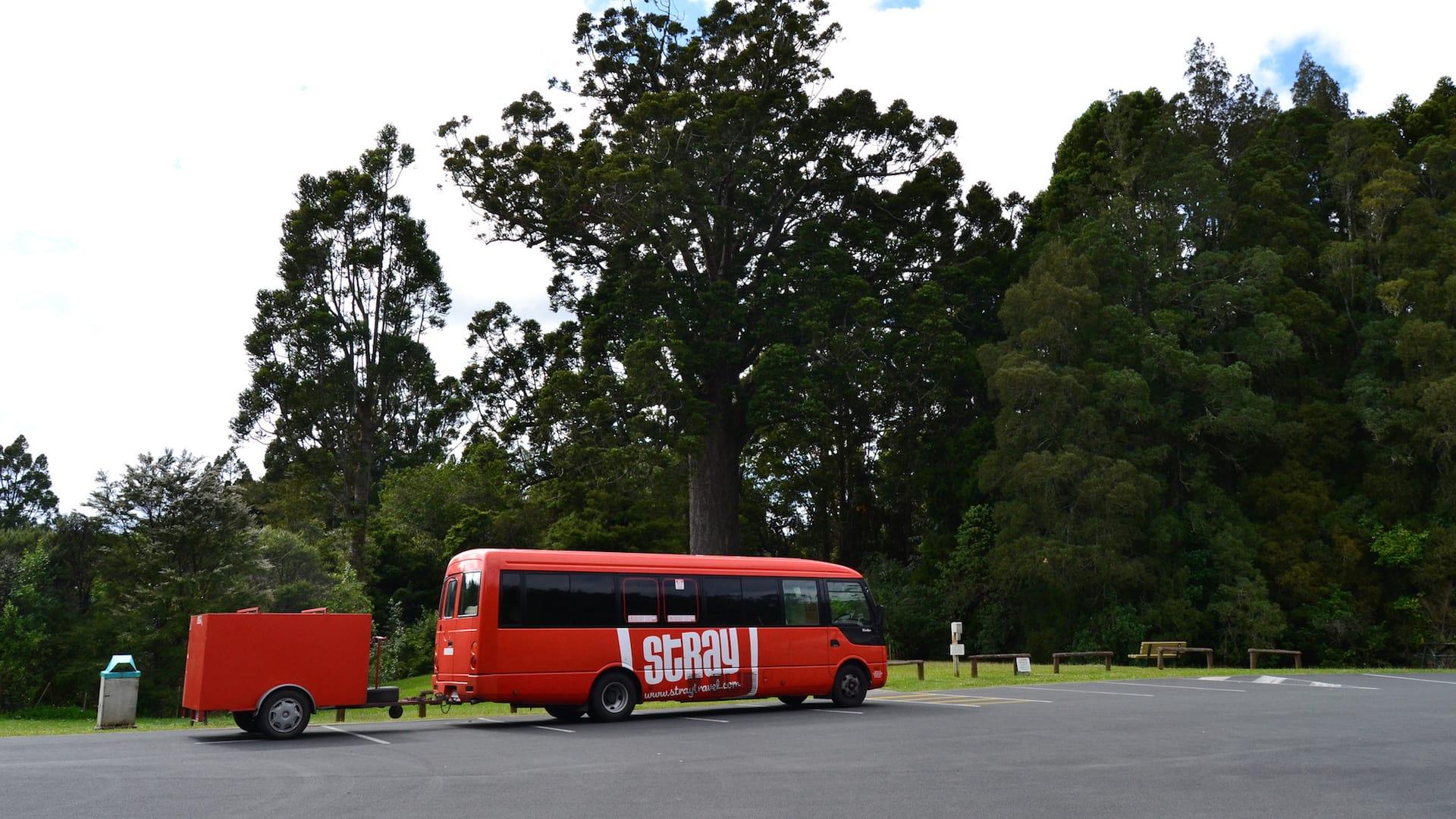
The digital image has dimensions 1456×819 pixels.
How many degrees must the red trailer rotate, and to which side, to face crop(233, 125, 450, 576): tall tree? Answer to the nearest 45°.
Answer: approximately 90° to its left

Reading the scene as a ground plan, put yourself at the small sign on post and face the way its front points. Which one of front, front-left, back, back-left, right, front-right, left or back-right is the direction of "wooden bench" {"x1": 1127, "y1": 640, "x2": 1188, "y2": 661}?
back-left

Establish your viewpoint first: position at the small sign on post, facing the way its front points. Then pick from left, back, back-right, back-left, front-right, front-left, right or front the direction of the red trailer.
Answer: front-right

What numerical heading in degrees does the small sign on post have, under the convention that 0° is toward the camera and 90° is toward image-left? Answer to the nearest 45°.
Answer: approximately 0°

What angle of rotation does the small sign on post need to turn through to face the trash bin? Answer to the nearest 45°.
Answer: approximately 45° to its right

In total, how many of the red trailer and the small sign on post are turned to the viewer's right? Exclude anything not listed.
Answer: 1

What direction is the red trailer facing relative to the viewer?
to the viewer's right

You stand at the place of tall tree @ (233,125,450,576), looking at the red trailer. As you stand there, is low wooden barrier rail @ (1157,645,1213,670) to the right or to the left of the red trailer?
left

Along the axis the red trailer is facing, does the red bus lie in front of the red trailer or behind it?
in front

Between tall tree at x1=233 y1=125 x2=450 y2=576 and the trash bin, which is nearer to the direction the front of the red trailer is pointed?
the tall tree

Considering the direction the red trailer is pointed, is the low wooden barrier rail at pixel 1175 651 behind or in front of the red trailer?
in front
